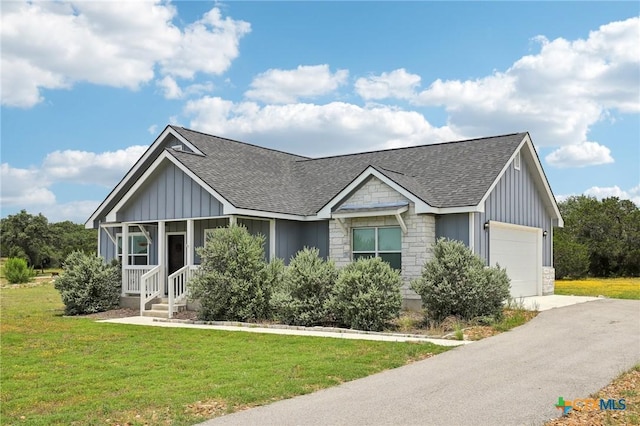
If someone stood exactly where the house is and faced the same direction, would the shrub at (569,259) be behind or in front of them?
behind

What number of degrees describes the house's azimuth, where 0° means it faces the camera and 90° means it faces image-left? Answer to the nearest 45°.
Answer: approximately 45°

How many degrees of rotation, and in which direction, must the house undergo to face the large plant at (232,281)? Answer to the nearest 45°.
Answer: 0° — it already faces it

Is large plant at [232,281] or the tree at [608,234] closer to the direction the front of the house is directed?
the large plant

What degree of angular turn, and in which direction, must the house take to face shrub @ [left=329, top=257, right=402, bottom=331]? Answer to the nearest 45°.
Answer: approximately 45° to its left

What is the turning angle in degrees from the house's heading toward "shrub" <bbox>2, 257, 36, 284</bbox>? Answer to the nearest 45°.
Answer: approximately 90° to its right

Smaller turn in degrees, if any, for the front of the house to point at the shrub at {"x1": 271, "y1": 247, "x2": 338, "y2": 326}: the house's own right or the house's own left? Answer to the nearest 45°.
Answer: approximately 45° to the house's own left

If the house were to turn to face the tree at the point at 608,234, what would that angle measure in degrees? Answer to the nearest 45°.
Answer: approximately 180°
